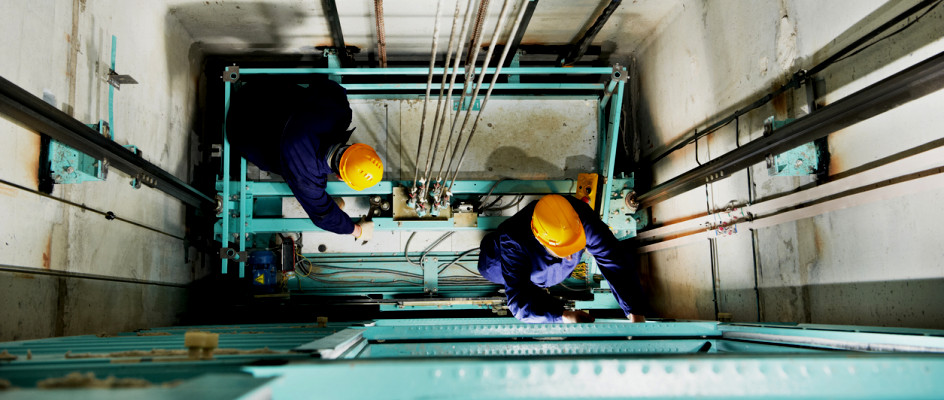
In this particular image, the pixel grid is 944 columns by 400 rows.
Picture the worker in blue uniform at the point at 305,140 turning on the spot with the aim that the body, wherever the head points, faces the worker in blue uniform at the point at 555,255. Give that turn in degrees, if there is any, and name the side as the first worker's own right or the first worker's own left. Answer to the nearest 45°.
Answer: approximately 45° to the first worker's own left

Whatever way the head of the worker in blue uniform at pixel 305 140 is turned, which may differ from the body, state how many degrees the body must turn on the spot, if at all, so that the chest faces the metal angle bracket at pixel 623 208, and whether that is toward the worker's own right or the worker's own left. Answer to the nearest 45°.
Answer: approximately 45° to the worker's own left

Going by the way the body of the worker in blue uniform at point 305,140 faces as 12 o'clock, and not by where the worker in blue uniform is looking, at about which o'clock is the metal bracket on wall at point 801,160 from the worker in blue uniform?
The metal bracket on wall is roughly at 12 o'clock from the worker in blue uniform.
